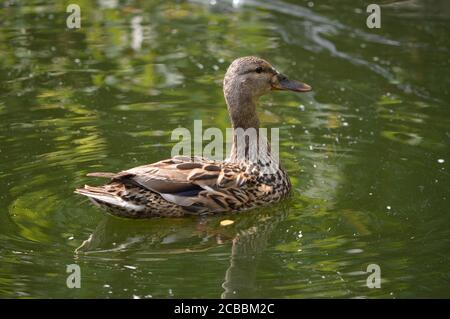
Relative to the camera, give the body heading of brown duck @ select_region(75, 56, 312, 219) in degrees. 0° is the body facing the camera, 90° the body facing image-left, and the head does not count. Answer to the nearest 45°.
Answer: approximately 270°
